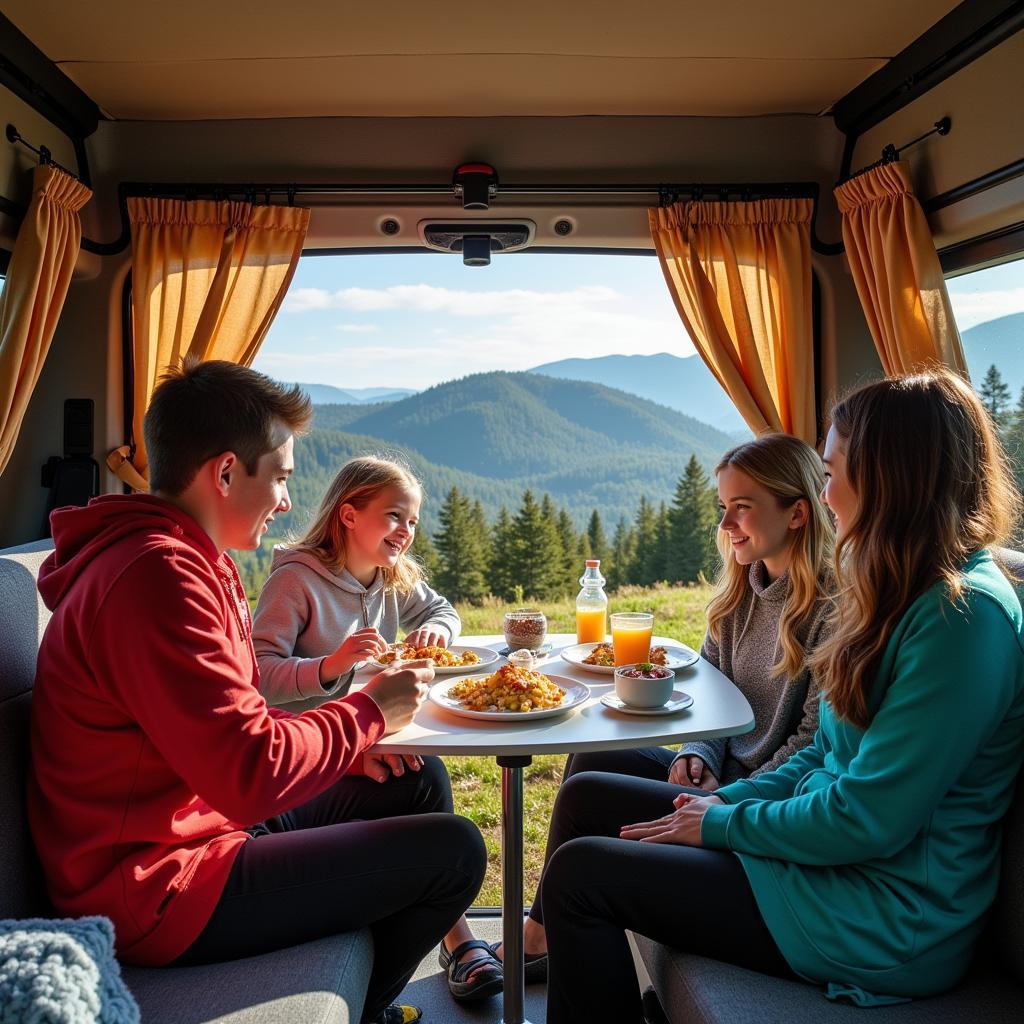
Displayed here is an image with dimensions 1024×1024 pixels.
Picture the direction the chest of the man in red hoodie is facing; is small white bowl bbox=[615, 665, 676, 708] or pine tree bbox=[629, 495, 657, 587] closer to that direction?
the small white bowl

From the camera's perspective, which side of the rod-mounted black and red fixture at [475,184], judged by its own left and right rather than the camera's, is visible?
front

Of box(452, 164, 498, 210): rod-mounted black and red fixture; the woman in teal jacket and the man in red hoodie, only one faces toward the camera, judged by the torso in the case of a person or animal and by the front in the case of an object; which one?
the rod-mounted black and red fixture

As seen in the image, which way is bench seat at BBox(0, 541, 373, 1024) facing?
to the viewer's right

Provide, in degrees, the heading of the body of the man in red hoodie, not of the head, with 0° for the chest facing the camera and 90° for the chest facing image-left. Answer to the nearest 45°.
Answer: approximately 270°

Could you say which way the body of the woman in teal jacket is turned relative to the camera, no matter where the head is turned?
to the viewer's left

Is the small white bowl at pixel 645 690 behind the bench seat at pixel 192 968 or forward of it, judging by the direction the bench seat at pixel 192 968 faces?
forward

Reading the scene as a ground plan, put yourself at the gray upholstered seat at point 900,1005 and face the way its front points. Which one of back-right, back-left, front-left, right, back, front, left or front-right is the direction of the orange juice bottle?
front-right

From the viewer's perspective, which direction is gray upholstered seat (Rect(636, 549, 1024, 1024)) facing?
to the viewer's left

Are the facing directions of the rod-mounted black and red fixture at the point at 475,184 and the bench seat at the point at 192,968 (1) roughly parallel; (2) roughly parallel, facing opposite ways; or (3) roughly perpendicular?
roughly perpendicular

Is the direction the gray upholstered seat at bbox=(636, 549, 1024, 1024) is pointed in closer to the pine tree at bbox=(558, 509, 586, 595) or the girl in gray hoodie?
the girl in gray hoodie

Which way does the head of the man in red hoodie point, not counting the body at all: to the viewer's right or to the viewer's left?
to the viewer's right

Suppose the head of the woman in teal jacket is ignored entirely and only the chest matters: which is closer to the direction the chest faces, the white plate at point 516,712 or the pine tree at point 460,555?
the white plate

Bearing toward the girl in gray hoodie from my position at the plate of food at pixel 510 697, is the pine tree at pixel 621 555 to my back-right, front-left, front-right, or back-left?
front-right

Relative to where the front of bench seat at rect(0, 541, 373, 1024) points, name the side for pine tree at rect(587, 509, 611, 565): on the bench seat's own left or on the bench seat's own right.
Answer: on the bench seat's own left

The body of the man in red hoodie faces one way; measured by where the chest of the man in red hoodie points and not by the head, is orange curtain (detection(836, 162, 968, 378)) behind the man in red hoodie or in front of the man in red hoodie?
in front
